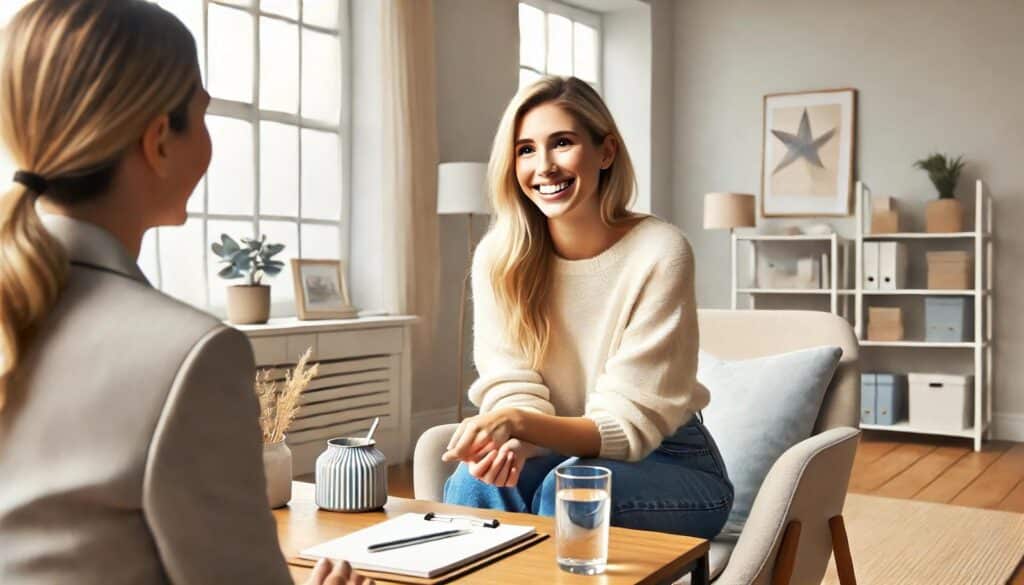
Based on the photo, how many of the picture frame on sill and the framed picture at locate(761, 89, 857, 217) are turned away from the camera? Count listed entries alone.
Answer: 0

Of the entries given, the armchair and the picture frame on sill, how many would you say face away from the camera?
0

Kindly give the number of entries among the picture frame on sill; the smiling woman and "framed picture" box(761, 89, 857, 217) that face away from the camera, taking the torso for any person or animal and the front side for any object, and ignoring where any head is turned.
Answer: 0

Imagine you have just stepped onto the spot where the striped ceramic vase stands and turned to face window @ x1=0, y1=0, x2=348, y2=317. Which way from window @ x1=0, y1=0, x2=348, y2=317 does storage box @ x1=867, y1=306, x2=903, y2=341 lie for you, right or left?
right

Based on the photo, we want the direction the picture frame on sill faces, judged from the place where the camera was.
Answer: facing the viewer and to the right of the viewer

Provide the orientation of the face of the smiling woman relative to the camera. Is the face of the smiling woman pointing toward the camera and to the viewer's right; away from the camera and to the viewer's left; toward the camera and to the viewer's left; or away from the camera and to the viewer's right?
toward the camera and to the viewer's left

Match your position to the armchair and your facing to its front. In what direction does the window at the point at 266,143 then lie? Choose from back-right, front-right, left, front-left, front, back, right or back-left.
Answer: right

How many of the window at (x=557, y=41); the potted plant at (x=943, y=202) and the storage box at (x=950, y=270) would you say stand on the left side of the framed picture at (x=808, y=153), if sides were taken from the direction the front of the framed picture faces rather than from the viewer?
2

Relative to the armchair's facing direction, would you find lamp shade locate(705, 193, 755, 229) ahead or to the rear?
to the rear

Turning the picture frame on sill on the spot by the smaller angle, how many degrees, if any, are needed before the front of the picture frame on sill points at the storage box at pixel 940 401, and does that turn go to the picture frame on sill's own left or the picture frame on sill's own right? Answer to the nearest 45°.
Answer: approximately 45° to the picture frame on sill's own left

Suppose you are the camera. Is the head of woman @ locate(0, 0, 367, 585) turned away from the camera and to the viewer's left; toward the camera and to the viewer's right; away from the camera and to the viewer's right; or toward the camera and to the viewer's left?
away from the camera and to the viewer's right

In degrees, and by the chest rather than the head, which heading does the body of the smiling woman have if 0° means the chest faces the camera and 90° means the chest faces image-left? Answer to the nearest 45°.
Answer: approximately 45°

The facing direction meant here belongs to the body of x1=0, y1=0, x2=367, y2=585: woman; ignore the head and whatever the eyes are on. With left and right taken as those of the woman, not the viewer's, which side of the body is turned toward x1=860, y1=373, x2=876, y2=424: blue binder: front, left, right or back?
front

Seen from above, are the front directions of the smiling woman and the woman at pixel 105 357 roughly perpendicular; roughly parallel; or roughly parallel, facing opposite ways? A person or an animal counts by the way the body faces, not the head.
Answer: roughly parallel, facing opposite ways

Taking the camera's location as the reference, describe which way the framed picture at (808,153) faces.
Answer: facing the viewer and to the left of the viewer

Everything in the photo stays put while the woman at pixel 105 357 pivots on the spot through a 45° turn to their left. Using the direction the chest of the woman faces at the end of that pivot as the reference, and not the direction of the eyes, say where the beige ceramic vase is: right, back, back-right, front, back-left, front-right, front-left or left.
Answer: front
